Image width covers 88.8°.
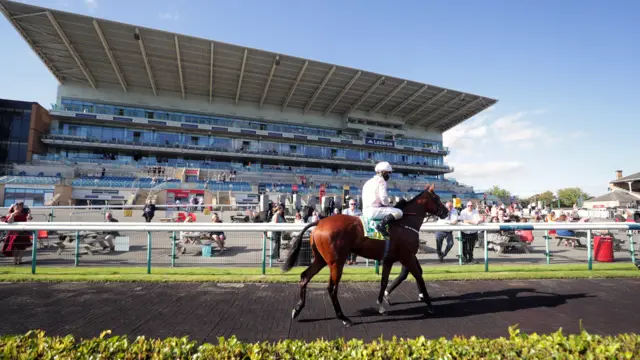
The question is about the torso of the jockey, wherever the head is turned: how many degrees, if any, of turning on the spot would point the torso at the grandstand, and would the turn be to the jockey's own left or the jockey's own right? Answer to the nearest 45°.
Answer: approximately 135° to the jockey's own left

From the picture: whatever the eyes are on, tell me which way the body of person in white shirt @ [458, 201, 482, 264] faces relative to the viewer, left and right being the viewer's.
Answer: facing the viewer

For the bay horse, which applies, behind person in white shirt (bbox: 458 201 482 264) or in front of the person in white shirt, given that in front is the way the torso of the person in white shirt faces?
in front

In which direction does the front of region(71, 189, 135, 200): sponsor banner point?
toward the camera

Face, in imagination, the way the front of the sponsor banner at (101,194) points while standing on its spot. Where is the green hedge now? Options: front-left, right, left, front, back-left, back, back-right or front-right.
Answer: front

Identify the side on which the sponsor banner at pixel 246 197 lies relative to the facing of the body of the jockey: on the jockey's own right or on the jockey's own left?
on the jockey's own left

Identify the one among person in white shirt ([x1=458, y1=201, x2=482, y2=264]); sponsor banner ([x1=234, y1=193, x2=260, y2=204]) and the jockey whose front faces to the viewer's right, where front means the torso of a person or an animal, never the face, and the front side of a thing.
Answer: the jockey

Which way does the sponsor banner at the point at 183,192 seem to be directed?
toward the camera

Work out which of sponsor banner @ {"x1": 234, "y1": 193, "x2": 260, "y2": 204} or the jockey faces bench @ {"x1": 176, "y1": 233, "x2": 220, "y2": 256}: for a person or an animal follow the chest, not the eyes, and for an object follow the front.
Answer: the sponsor banner

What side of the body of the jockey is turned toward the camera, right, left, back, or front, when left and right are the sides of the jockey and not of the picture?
right

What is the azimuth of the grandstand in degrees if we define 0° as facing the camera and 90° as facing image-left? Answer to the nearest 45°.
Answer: approximately 315°
